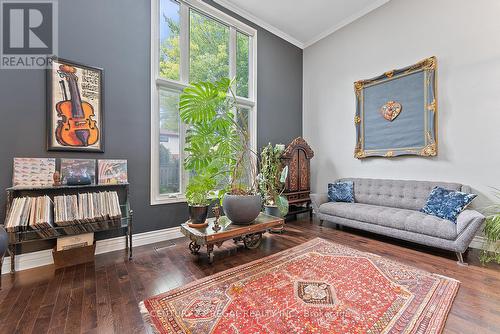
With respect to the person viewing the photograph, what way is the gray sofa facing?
facing the viewer and to the left of the viewer

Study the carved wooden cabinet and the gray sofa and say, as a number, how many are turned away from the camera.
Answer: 0

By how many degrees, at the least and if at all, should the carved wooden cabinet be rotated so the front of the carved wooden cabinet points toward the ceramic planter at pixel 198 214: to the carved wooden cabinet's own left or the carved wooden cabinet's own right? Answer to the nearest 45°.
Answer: approximately 45° to the carved wooden cabinet's own right

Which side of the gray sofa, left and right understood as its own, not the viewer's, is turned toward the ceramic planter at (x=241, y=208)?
front

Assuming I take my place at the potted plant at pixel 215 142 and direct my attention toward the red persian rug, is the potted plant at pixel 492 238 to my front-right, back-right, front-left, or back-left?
front-left

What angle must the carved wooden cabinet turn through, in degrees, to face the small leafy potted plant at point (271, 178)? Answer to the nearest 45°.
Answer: approximately 45° to its right

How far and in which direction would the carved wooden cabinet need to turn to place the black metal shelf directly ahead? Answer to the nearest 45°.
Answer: approximately 45° to its right

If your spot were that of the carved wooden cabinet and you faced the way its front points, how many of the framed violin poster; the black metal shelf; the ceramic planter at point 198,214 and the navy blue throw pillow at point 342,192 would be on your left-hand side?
1

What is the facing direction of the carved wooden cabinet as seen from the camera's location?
facing the viewer

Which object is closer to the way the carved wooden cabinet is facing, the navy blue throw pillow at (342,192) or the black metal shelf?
the black metal shelf

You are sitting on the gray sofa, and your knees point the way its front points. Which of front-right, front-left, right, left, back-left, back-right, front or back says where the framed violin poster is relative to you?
front

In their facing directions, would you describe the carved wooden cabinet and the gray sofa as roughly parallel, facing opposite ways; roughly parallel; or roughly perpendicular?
roughly perpendicular

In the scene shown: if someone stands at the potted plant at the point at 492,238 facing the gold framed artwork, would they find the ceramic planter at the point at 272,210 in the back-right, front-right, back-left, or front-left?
front-left

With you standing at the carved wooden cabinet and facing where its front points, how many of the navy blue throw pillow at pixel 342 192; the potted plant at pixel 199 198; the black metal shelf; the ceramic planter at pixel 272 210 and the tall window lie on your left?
1

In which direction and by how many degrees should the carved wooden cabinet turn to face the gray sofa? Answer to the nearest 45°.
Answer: approximately 45° to its left

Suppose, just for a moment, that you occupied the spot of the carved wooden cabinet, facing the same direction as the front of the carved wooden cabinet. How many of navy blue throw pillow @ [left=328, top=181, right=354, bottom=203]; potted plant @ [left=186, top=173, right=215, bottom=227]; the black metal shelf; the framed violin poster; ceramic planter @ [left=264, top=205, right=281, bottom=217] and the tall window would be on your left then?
1

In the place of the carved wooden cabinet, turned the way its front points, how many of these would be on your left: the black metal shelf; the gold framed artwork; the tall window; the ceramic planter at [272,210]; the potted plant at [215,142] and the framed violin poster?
1

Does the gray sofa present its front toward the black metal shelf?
yes

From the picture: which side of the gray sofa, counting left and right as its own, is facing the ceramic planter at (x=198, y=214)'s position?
front
